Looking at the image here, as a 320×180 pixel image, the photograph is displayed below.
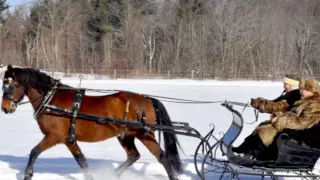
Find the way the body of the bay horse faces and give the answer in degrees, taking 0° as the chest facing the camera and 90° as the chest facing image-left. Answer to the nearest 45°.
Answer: approximately 90°
